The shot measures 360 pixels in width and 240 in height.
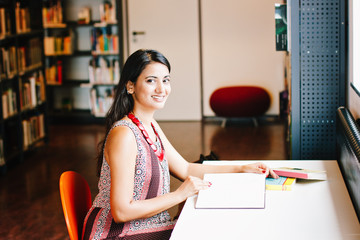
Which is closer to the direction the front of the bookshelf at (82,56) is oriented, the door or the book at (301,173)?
the book

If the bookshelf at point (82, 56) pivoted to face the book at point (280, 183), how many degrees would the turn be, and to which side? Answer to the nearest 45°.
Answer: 0° — it already faces it

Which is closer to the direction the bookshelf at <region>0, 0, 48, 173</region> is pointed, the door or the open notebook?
the open notebook

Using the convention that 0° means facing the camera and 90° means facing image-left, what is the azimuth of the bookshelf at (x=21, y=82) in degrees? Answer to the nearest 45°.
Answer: approximately 315°

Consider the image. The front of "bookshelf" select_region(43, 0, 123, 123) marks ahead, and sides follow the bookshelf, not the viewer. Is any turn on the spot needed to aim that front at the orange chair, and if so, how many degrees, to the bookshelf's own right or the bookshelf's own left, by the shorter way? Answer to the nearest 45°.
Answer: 0° — it already faces it

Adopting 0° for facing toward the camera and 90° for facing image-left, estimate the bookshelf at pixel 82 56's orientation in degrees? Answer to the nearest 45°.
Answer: approximately 0°

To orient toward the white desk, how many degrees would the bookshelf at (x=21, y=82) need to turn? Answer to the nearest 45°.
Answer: approximately 45° to its right
